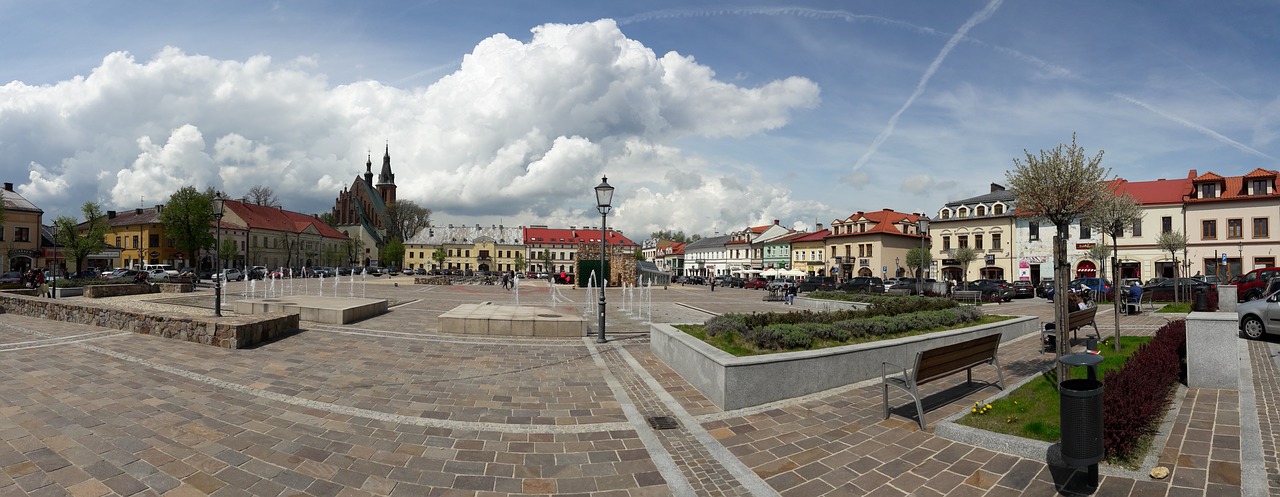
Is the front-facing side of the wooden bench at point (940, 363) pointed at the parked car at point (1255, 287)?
no

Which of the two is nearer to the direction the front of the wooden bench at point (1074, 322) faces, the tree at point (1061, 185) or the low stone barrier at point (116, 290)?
the low stone barrier

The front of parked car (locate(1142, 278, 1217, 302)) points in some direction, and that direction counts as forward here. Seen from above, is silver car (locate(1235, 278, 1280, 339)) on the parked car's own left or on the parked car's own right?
on the parked car's own left

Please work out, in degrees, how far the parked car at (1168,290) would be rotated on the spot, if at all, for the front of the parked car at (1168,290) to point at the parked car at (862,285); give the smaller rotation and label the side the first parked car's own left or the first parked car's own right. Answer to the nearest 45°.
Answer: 0° — it already faces it

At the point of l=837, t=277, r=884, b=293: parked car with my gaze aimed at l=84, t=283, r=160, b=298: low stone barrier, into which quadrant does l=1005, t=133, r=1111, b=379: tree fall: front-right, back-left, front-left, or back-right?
front-left

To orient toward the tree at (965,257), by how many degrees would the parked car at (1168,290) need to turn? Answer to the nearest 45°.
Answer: approximately 45° to its right

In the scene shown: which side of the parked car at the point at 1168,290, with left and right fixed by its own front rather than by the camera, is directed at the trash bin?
left

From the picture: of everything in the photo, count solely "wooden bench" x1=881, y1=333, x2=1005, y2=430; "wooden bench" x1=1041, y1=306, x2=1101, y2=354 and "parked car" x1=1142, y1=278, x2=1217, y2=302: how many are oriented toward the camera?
0

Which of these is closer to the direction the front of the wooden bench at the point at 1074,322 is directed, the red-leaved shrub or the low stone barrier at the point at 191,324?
the low stone barrier

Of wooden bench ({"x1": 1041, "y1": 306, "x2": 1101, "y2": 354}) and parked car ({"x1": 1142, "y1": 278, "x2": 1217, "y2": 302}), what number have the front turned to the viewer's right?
0

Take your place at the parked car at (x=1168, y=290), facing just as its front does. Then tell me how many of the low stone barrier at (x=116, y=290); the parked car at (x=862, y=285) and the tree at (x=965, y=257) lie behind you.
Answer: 0

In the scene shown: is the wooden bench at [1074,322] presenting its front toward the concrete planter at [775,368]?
no

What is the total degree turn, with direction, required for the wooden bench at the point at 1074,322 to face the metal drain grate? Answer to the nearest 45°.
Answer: approximately 90° to its left

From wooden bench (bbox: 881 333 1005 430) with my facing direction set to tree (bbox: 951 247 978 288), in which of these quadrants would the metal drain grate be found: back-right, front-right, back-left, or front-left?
back-left

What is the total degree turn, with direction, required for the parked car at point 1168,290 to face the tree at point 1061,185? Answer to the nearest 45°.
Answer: approximately 90° to its left

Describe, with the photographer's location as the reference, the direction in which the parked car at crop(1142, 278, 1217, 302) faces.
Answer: facing to the left of the viewer

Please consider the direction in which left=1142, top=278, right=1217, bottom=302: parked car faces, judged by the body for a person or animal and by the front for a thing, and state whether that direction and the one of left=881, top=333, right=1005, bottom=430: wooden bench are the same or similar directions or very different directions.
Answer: same or similar directions

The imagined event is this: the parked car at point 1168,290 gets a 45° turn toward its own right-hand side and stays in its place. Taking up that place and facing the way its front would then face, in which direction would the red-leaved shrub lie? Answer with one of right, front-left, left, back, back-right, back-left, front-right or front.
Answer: back-left

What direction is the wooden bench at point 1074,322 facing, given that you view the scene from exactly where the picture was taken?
facing away from the viewer and to the left of the viewer
